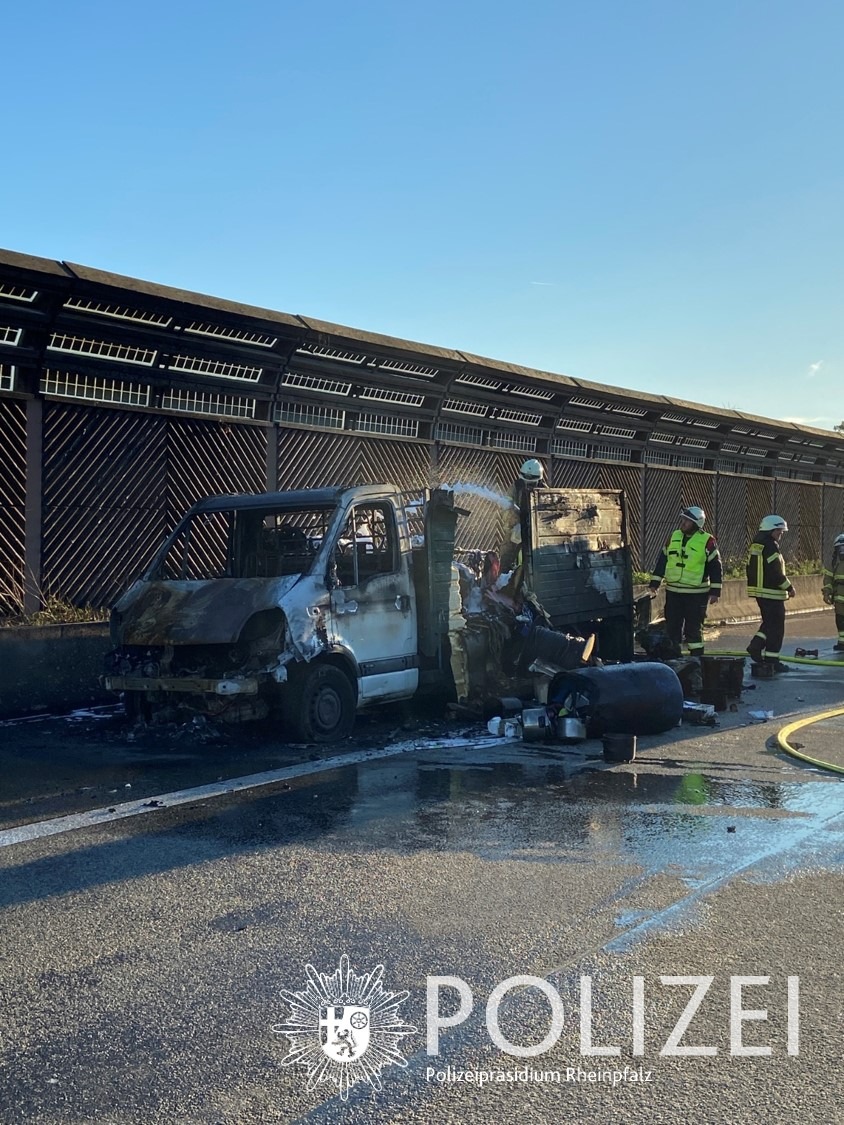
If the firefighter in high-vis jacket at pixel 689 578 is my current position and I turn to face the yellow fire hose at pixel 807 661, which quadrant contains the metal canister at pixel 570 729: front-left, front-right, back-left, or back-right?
back-right

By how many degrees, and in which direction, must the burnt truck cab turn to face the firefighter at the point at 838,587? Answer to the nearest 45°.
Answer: approximately 180°

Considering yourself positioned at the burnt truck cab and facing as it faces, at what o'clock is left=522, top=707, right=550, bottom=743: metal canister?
The metal canister is roughly at 8 o'clock from the burnt truck cab.

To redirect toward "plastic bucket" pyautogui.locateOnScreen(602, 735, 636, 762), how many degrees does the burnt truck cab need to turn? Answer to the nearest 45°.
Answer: approximately 90° to its left

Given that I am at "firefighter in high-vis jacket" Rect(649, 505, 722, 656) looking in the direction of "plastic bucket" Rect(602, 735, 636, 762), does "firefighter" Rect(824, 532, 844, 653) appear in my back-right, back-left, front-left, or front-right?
back-left

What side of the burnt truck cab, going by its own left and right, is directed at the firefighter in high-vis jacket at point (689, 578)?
back

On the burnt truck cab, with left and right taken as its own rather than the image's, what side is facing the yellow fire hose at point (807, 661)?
back

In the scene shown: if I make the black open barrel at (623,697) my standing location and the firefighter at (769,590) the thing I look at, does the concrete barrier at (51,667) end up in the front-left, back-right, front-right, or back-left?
back-left

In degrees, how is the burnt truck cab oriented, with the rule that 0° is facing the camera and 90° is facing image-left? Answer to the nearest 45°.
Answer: approximately 45°

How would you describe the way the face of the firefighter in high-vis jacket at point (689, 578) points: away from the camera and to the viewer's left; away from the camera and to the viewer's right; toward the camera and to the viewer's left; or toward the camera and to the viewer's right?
toward the camera and to the viewer's left

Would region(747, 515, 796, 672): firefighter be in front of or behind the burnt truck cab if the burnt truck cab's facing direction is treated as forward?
behind
